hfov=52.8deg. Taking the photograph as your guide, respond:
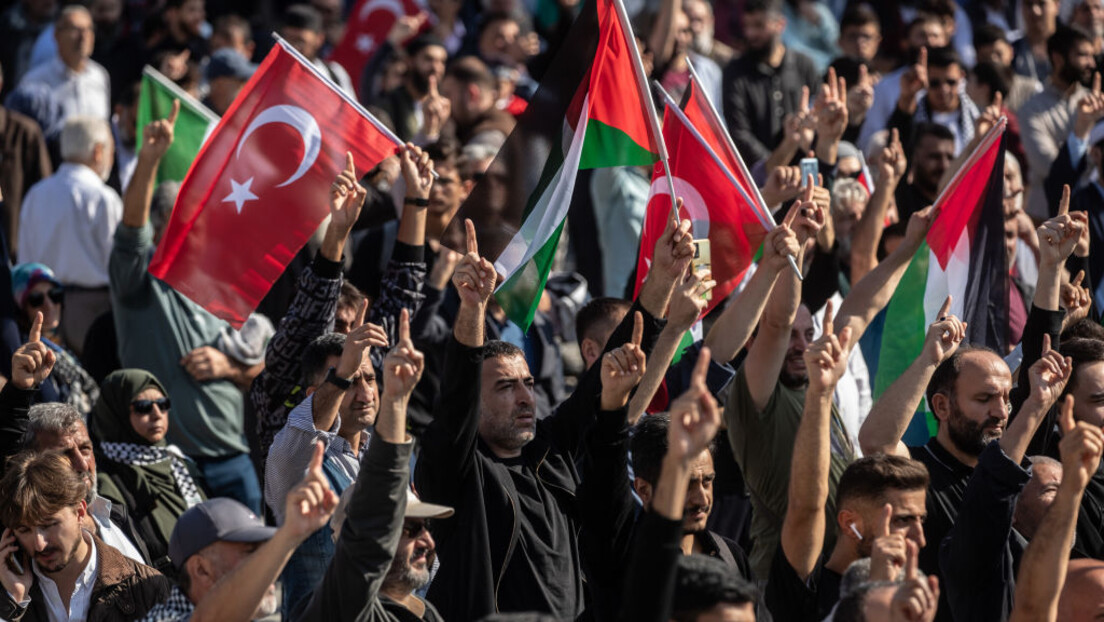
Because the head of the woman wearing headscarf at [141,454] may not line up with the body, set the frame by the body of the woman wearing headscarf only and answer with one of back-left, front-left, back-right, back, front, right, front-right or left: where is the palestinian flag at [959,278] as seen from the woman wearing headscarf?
front-left

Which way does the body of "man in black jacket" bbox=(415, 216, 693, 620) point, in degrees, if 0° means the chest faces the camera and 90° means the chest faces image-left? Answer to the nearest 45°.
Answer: approximately 315°

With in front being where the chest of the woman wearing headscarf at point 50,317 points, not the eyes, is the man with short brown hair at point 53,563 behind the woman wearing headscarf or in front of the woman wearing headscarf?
in front

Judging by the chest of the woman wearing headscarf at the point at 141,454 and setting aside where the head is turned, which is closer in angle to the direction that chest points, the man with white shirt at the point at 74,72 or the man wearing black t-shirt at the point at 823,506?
the man wearing black t-shirt

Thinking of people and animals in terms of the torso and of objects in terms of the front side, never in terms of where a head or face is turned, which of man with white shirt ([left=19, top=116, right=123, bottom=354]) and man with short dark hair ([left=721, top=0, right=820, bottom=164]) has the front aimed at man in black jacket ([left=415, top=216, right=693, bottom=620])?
the man with short dark hair
